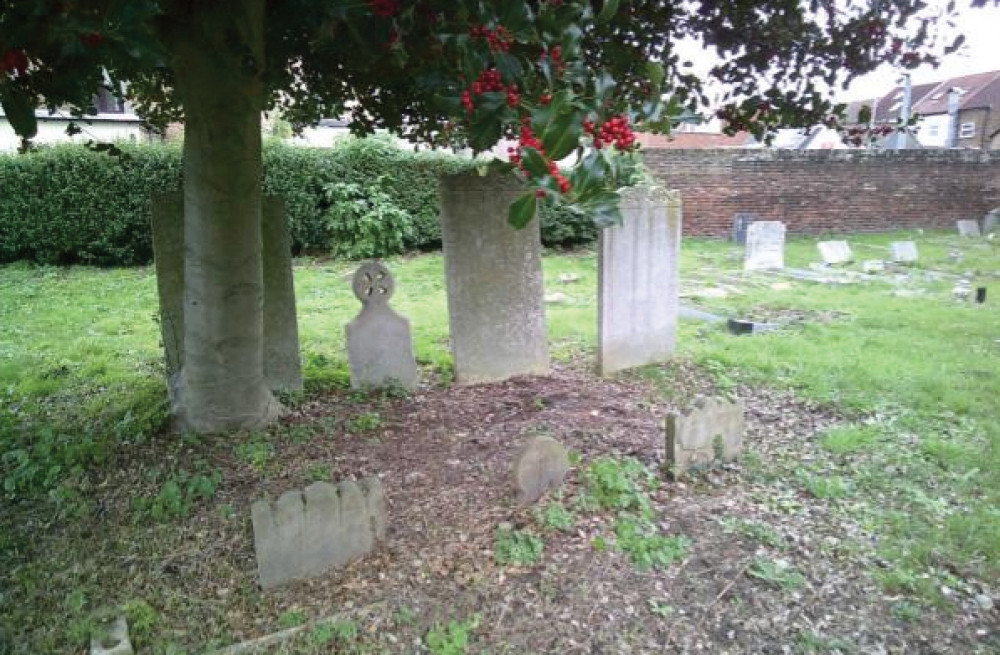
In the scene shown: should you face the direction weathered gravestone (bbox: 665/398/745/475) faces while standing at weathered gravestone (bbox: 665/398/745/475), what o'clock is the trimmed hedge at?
The trimmed hedge is roughly at 6 o'clock from the weathered gravestone.

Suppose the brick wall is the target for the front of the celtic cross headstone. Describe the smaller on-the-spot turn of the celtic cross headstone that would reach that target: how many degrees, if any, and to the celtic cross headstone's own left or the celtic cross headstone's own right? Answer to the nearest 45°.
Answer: approximately 135° to the celtic cross headstone's own left

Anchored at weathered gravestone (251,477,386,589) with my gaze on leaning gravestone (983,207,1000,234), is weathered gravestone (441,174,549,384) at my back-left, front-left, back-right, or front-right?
front-left

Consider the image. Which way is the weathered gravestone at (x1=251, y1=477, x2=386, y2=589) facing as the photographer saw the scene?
facing the viewer and to the right of the viewer

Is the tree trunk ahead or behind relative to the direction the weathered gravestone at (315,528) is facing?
behind

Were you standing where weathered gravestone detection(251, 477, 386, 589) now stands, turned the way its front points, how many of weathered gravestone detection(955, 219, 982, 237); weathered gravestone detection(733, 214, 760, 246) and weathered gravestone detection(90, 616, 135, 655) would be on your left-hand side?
2

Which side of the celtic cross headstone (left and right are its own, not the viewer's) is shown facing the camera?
front

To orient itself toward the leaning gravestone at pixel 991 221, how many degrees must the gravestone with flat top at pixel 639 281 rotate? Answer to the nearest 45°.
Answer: approximately 90° to its left

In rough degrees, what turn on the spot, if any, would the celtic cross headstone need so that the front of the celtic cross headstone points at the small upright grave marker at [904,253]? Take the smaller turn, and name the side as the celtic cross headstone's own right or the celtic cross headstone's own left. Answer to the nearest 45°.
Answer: approximately 135° to the celtic cross headstone's own left

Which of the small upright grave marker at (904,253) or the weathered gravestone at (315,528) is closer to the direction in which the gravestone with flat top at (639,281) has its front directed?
the weathered gravestone

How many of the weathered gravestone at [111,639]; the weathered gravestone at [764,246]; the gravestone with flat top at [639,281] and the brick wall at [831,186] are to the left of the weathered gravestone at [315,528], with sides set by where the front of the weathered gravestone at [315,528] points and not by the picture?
3

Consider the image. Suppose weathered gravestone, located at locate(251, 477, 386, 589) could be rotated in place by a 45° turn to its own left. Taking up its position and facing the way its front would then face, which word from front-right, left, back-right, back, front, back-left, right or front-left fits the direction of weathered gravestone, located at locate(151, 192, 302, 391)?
left

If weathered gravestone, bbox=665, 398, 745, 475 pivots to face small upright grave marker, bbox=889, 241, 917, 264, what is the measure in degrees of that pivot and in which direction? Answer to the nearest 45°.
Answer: approximately 135° to its left

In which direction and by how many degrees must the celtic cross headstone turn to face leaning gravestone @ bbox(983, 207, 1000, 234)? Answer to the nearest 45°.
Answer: approximately 135° to its left

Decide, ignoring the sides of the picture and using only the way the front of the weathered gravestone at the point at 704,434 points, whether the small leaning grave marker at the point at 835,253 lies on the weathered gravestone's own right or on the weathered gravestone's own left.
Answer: on the weathered gravestone's own left

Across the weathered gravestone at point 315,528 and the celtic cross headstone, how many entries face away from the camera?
0

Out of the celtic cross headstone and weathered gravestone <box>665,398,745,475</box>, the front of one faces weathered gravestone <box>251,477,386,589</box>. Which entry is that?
the celtic cross headstone

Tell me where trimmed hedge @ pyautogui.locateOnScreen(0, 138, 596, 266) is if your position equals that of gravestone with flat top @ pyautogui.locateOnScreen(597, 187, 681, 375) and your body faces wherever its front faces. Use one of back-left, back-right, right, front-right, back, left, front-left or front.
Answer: back

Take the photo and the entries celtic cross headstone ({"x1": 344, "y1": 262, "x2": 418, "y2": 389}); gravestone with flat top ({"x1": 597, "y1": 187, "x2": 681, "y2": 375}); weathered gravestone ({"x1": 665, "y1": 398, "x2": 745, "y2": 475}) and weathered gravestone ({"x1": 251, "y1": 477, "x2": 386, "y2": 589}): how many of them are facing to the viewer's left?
0
